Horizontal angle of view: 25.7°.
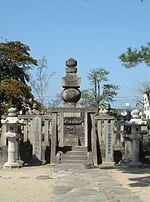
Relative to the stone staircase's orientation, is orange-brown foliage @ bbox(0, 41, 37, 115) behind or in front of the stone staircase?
behind

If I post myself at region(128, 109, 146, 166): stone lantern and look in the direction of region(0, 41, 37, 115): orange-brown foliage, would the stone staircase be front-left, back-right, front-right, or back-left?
front-left

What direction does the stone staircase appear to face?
toward the camera

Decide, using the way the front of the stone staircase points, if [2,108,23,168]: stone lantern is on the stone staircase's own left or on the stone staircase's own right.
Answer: on the stone staircase's own right

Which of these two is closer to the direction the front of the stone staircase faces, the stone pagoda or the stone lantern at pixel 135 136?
the stone lantern

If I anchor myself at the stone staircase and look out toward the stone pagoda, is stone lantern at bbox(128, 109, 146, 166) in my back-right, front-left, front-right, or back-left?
back-right

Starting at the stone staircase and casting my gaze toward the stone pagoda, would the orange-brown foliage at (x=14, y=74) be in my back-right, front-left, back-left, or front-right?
front-left

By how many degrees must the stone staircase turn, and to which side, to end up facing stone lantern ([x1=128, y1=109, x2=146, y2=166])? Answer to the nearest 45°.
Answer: approximately 90° to its left

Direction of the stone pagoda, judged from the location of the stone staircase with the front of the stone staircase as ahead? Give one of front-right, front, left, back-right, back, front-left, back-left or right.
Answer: back

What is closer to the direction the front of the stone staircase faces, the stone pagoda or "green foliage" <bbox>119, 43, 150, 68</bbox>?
the green foliage
